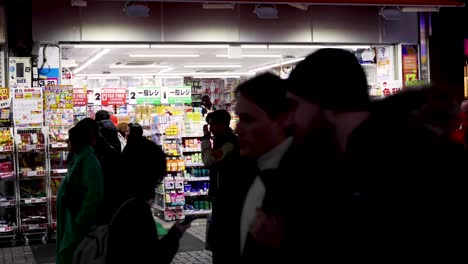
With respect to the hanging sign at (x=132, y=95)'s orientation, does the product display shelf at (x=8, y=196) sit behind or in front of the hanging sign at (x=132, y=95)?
in front

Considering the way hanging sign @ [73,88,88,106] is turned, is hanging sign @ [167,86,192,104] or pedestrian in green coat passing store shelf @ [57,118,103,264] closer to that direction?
the pedestrian in green coat passing store shelf

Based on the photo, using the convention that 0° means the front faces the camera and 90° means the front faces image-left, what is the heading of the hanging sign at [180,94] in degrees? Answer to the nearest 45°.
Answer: approximately 0°

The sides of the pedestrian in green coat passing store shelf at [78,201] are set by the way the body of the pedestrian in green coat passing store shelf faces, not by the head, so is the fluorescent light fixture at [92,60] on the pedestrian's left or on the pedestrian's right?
on the pedestrian's right

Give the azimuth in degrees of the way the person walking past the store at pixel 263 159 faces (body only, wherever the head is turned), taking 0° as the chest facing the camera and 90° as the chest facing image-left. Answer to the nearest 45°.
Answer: approximately 90°

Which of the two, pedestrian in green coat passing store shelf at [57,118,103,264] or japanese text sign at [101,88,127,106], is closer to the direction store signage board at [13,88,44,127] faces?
the pedestrian in green coat passing store shelf

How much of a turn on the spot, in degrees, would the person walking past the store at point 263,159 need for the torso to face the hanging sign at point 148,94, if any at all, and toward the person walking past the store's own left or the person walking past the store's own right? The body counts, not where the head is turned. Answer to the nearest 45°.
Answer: approximately 90° to the person walking past the store's own right

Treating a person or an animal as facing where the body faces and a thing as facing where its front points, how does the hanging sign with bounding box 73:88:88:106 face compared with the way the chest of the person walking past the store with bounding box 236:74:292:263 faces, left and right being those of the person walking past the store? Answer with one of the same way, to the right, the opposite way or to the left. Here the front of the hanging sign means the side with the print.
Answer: to the left
